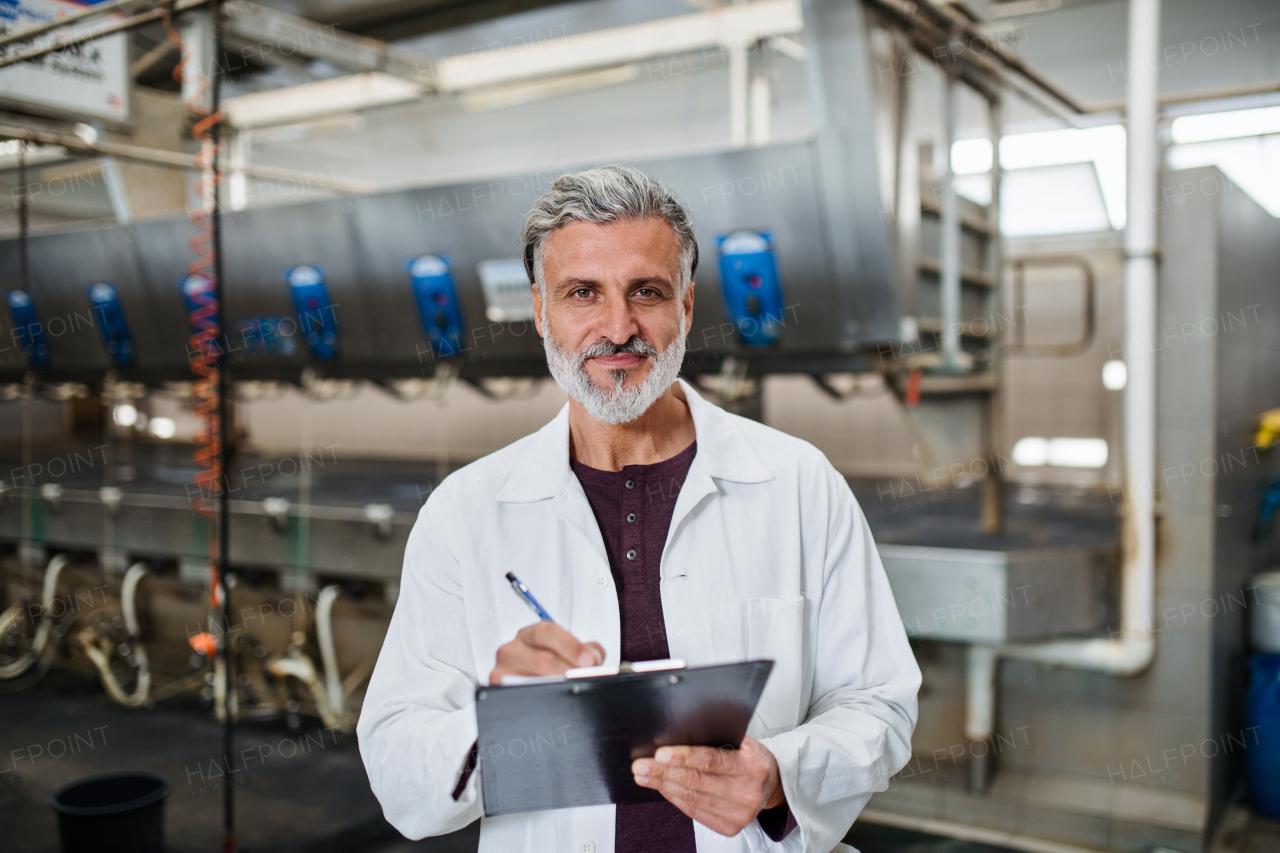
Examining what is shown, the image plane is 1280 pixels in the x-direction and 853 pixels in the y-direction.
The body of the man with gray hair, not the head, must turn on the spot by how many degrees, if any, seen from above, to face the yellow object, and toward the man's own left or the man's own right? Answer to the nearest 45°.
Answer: approximately 135° to the man's own left

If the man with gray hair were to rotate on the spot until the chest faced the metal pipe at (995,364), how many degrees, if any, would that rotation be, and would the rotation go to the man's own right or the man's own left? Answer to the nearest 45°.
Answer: approximately 135° to the man's own left

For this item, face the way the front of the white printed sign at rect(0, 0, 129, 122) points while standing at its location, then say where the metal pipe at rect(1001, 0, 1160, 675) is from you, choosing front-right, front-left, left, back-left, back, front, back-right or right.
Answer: left

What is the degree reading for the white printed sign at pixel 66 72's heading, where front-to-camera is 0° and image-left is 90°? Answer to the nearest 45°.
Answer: approximately 45°

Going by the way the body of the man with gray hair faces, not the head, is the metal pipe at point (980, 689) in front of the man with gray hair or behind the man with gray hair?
behind

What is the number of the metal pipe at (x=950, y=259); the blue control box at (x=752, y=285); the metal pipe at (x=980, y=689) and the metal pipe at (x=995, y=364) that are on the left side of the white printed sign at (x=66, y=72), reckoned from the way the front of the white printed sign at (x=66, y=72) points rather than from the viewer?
4

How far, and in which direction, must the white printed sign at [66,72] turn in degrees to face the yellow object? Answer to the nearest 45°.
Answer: approximately 90° to its left

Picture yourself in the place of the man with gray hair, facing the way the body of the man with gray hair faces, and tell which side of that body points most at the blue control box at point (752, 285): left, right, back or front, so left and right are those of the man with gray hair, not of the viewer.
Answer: back

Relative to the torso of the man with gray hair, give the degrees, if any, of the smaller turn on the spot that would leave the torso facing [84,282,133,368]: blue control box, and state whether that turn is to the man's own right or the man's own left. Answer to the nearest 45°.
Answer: approximately 135° to the man's own right

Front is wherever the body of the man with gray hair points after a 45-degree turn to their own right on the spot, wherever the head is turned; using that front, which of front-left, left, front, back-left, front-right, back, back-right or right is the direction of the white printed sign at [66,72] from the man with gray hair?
right

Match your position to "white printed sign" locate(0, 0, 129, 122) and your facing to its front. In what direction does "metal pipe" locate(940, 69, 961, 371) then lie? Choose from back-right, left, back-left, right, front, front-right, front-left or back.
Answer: left

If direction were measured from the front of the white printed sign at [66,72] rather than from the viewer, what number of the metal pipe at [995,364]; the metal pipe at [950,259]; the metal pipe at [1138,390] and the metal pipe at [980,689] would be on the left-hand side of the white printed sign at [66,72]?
4

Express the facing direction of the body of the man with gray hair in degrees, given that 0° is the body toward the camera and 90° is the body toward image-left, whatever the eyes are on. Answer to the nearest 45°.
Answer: approximately 0°

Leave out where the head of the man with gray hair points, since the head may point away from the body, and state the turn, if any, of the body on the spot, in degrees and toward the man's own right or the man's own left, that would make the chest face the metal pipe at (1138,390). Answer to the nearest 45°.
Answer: approximately 135° to the man's own left
